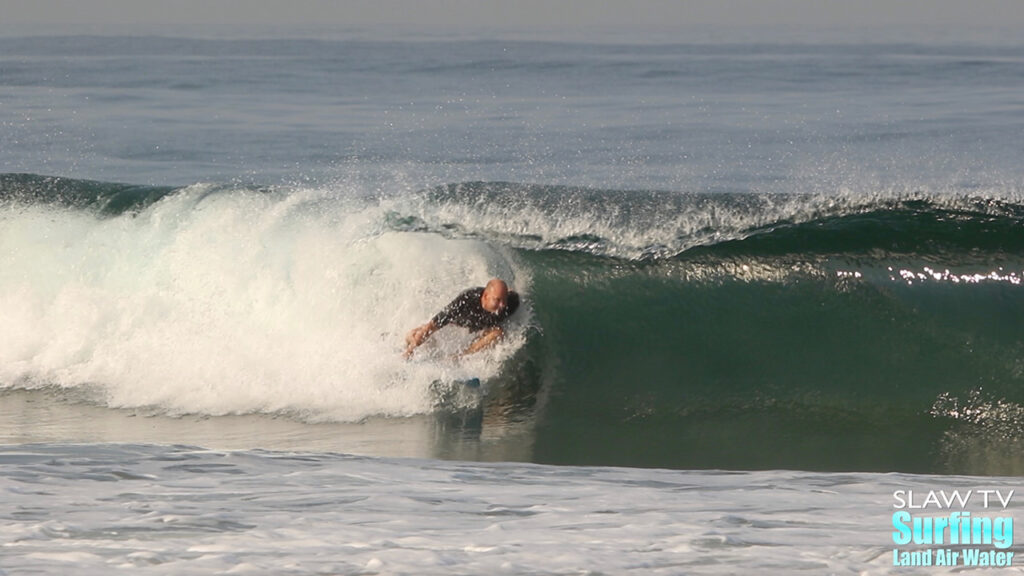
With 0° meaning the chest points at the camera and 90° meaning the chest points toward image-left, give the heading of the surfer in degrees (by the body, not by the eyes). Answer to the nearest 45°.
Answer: approximately 0°
